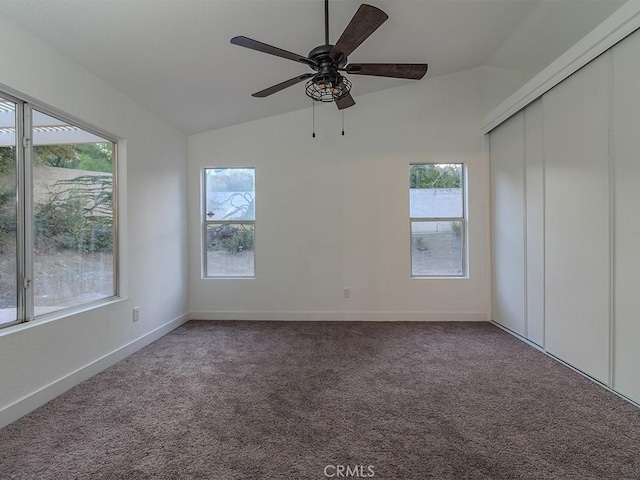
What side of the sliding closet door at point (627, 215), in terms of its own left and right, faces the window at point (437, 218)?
right

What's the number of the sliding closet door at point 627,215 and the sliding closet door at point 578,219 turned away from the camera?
0

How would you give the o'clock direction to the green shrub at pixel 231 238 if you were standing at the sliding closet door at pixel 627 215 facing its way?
The green shrub is roughly at 1 o'clock from the sliding closet door.

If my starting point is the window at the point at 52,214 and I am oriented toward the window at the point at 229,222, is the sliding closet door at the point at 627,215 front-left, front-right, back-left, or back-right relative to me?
front-right

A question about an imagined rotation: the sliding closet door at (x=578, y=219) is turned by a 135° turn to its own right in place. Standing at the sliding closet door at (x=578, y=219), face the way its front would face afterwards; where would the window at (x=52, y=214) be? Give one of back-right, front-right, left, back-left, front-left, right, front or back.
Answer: back-left

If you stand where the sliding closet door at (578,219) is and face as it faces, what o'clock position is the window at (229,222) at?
The window is roughly at 1 o'clock from the sliding closet door.

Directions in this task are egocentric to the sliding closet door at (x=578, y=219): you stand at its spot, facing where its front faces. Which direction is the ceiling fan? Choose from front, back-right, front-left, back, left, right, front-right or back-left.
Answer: front

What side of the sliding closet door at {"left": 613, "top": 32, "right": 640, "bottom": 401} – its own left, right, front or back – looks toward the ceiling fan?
front

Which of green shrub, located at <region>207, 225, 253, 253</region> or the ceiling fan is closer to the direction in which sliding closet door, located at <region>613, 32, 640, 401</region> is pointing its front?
the ceiling fan

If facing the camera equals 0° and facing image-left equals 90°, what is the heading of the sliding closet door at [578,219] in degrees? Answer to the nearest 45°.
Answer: approximately 45°

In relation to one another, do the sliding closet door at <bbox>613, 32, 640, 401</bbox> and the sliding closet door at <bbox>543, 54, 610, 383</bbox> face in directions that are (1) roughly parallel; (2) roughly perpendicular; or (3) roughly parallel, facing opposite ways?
roughly parallel

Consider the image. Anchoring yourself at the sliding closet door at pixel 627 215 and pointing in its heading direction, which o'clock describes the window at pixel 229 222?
The window is roughly at 1 o'clock from the sliding closet door.

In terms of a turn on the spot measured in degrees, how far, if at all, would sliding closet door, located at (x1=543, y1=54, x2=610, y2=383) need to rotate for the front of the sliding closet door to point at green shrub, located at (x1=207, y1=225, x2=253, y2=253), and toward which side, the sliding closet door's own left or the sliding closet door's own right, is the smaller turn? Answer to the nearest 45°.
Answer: approximately 45° to the sliding closet door's own right

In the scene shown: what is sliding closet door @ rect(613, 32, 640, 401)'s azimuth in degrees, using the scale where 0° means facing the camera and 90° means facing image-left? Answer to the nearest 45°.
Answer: approximately 45°

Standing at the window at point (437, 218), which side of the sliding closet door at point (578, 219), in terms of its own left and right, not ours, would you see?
right

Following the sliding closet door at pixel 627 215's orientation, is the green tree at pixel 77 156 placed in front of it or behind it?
in front
